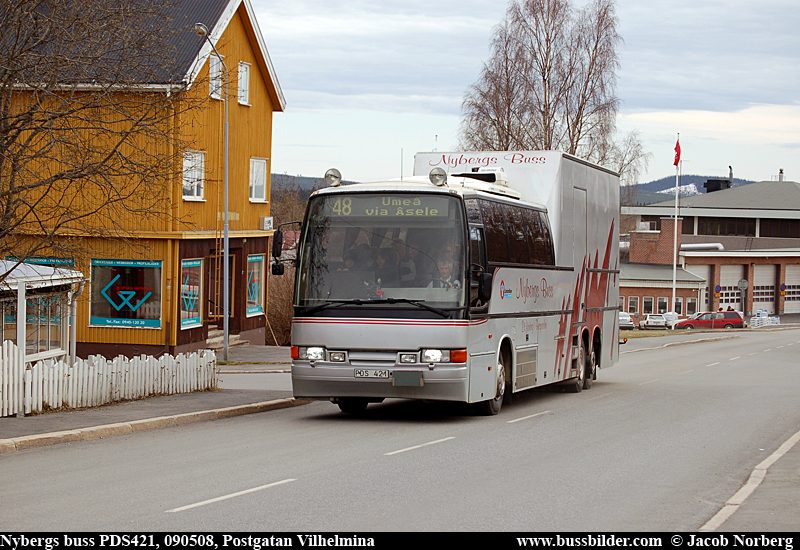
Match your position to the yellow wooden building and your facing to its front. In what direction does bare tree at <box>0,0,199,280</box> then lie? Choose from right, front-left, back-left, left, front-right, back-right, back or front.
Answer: front-right

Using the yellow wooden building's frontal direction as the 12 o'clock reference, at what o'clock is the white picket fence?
The white picket fence is roughly at 2 o'clock from the yellow wooden building.

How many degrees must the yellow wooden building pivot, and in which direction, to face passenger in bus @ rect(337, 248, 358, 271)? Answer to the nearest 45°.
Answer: approximately 45° to its right

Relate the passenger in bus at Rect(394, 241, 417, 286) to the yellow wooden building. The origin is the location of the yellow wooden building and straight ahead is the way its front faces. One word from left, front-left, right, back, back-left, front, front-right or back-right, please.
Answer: front-right

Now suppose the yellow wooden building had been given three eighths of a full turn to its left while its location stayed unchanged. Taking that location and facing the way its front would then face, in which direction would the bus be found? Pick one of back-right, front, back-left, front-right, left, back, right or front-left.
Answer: back

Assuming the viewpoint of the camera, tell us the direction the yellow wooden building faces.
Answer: facing the viewer and to the right of the viewer

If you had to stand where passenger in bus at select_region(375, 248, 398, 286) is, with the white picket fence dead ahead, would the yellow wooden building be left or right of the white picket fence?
right

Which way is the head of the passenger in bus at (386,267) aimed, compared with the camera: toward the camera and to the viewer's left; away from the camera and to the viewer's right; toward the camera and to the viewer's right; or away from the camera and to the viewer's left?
toward the camera and to the viewer's left
